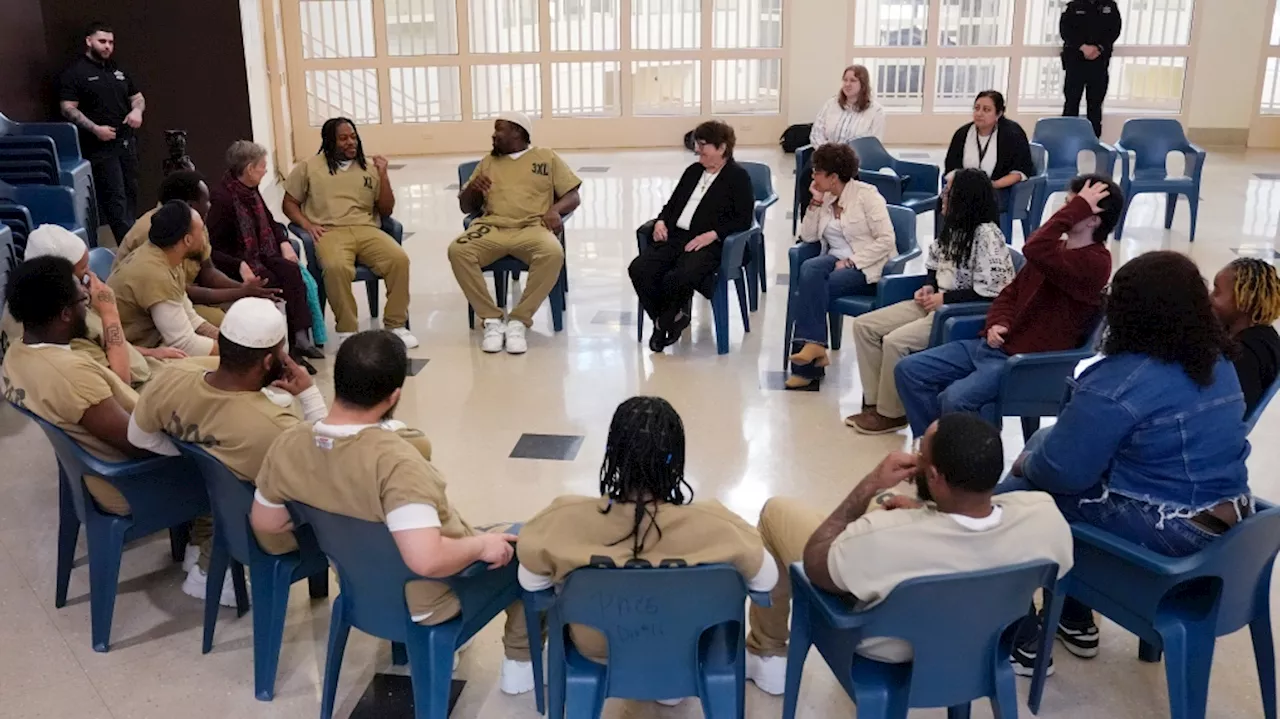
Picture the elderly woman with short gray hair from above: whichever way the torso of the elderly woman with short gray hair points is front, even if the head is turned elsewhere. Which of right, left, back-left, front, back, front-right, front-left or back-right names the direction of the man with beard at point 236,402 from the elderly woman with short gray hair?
front-right

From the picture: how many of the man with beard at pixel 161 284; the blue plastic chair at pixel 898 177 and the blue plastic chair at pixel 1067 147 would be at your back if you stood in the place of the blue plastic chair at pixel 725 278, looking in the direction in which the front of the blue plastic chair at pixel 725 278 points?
2

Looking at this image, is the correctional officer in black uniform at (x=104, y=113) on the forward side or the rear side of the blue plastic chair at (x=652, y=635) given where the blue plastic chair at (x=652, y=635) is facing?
on the forward side

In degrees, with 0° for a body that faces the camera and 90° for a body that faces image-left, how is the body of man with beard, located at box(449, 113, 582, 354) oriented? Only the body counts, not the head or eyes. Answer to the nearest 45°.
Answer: approximately 0°

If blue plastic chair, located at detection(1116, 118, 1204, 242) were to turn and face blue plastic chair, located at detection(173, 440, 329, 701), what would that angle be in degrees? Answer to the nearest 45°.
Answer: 0° — it already faces it

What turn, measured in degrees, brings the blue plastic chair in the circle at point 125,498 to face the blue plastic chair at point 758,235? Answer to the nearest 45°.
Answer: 0° — it already faces it

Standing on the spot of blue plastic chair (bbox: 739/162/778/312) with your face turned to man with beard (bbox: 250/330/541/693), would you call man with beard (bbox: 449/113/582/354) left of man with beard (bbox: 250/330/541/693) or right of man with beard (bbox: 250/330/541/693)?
right

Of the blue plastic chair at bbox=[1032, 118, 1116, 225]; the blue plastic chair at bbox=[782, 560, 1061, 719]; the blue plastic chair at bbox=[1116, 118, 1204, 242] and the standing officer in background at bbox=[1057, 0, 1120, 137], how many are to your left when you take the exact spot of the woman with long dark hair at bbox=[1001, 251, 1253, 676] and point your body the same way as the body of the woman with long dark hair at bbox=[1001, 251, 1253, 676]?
1

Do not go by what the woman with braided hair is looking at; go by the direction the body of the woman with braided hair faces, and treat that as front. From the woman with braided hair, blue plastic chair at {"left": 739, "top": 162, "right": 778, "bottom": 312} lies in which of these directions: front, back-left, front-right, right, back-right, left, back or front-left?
front-right

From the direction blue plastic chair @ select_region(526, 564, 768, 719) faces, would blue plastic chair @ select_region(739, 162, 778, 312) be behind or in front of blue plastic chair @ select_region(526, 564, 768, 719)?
in front

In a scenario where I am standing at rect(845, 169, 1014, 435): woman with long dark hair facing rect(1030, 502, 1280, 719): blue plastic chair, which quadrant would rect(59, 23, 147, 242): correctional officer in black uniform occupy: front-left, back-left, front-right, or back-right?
back-right

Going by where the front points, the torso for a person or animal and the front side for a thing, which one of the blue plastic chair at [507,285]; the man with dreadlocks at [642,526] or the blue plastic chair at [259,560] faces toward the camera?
the blue plastic chair at [507,285]

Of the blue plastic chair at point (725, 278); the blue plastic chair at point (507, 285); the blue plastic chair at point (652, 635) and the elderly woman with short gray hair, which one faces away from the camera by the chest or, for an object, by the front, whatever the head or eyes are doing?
the blue plastic chair at point (652, 635)

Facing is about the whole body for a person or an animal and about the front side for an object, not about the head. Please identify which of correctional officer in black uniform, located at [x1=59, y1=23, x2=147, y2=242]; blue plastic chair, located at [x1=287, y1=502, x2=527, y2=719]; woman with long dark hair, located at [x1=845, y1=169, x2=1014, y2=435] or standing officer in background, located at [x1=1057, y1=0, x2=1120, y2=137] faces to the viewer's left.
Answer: the woman with long dark hair

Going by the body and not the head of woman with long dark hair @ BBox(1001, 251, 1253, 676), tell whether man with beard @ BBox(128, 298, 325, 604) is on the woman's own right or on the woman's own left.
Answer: on the woman's own left

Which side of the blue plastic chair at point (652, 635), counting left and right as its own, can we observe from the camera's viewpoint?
back

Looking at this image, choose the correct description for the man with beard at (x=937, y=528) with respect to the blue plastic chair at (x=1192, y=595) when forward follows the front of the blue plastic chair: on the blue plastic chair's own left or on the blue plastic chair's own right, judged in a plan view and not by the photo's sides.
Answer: on the blue plastic chair's own left

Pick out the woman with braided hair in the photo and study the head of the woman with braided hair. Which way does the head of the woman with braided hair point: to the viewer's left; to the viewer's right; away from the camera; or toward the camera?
to the viewer's left

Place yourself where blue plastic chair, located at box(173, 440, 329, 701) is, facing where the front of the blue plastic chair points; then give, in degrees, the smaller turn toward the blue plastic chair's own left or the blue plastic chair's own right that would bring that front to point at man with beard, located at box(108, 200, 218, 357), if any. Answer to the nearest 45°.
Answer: approximately 45° to the blue plastic chair's own left
